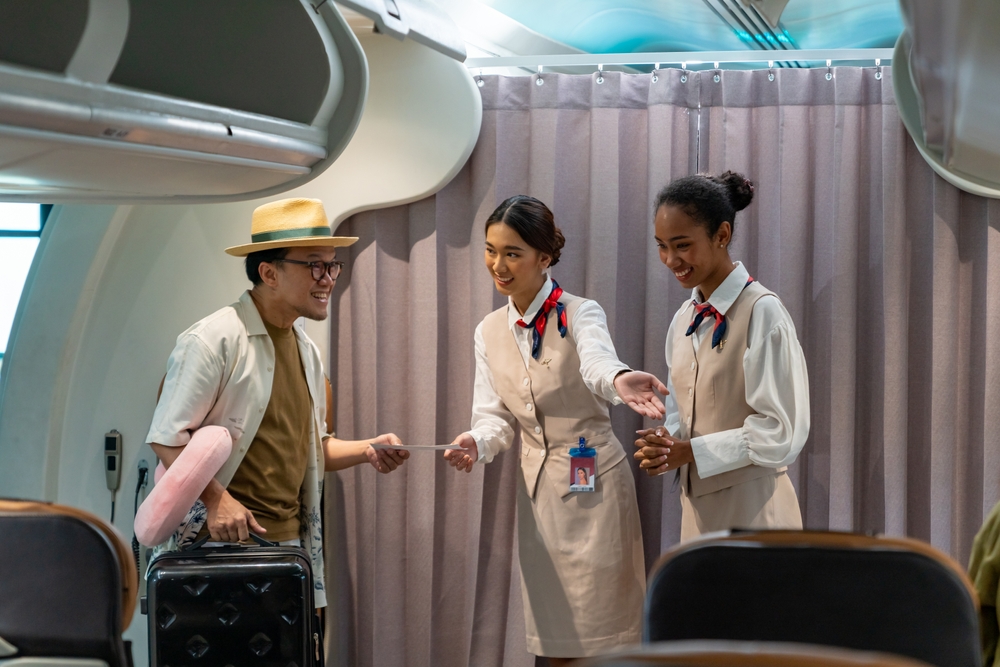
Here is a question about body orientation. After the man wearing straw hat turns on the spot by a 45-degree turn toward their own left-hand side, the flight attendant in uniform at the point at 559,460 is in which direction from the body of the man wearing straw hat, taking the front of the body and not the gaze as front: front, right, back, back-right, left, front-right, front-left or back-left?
front

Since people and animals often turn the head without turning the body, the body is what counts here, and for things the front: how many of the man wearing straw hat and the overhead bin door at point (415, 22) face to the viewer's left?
0

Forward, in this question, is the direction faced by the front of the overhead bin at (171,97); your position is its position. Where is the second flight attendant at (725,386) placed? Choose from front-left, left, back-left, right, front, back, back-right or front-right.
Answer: front-left

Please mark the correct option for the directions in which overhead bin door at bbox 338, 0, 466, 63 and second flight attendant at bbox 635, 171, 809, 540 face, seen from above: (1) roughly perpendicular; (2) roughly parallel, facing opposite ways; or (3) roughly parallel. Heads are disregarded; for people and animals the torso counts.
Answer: roughly perpendicular

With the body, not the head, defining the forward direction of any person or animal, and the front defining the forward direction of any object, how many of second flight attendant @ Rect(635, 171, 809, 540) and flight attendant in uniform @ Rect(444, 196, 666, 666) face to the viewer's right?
0

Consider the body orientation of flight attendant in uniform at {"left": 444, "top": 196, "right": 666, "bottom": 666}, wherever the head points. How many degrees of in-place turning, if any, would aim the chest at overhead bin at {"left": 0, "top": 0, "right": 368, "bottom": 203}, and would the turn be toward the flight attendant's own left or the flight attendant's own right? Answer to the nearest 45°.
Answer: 0° — they already face it

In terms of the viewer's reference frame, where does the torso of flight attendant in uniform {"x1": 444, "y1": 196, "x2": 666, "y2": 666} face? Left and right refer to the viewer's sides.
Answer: facing the viewer and to the left of the viewer

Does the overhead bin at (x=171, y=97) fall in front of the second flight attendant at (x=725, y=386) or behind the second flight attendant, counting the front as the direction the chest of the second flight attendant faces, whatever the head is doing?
in front

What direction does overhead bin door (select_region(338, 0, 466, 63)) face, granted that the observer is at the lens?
facing the viewer and to the right of the viewer
